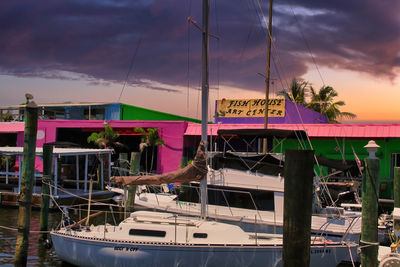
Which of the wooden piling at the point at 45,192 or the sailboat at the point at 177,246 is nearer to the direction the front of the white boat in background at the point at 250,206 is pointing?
the wooden piling

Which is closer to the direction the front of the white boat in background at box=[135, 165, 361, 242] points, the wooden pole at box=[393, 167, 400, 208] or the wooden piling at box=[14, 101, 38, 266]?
the wooden piling

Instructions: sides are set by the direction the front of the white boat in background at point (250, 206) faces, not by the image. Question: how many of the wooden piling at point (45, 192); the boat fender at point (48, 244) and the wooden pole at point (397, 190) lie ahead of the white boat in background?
2

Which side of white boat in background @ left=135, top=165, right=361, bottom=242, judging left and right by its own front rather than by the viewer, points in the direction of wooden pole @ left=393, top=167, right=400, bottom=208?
back

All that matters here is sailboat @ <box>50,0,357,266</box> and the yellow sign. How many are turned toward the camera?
1

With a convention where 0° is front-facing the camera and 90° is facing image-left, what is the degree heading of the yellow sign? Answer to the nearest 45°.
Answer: approximately 0°

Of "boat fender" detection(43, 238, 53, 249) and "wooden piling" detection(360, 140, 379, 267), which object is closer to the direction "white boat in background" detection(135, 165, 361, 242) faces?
the boat fender

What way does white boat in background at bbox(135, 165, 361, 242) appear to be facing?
to the viewer's left

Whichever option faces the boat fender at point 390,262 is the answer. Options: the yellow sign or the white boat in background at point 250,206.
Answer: the yellow sign

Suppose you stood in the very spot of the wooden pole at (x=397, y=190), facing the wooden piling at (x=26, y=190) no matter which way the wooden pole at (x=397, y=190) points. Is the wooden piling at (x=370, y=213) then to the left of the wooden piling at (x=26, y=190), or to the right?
left

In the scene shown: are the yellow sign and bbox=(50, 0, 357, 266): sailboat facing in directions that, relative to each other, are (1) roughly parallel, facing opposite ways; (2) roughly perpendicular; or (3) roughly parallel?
roughly perpendicular
